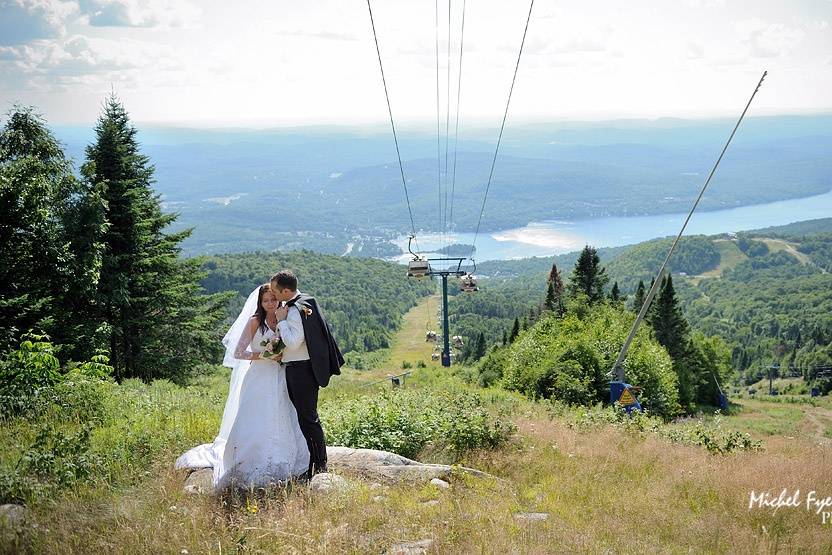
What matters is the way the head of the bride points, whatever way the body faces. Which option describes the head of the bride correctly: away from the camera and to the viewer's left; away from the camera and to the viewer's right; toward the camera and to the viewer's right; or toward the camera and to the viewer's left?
toward the camera and to the viewer's right

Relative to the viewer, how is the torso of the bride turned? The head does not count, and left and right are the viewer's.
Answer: facing the viewer and to the right of the viewer

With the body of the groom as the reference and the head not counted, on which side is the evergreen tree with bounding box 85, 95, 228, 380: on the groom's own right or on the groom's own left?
on the groom's own right

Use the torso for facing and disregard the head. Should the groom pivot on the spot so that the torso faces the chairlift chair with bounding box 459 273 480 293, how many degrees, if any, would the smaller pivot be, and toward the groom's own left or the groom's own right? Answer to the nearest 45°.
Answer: approximately 90° to the groom's own right

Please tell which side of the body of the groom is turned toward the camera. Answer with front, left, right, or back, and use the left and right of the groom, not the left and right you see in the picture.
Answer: left

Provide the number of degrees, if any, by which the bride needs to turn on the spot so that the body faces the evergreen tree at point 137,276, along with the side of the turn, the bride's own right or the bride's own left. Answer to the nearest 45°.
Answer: approximately 135° to the bride's own left

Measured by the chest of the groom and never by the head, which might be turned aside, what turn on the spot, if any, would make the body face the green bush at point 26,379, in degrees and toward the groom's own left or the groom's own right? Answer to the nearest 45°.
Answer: approximately 45° to the groom's own right

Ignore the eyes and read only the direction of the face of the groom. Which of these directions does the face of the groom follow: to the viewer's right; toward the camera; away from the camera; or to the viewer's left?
to the viewer's left

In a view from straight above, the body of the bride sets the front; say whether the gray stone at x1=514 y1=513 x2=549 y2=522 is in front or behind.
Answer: in front

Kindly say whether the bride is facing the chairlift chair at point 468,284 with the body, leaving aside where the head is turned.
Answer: no

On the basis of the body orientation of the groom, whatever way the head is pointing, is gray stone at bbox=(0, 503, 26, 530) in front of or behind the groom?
in front
